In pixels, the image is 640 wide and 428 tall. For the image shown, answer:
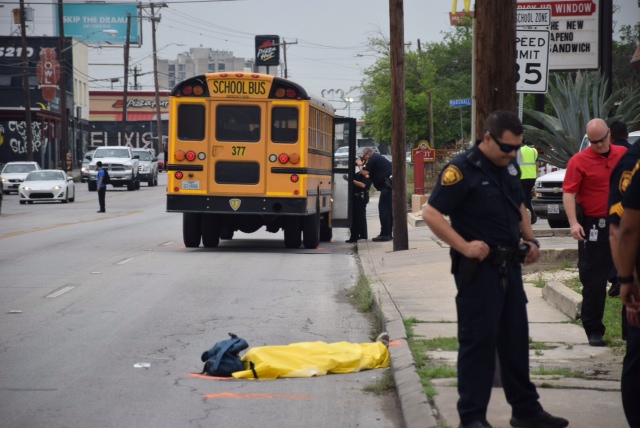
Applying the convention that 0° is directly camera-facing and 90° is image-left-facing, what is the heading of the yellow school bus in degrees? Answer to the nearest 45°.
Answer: approximately 180°

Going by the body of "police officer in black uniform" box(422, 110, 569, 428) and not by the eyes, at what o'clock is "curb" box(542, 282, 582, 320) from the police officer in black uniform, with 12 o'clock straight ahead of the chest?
The curb is roughly at 8 o'clock from the police officer in black uniform.

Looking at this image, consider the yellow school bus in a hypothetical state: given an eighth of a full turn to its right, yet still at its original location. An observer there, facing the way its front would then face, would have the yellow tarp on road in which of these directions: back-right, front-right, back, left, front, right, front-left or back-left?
back-right

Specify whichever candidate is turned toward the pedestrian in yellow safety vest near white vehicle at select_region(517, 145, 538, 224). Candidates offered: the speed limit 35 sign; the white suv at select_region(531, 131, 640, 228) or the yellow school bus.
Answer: the white suv

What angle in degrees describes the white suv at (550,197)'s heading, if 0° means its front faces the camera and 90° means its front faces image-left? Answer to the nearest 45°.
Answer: approximately 45°

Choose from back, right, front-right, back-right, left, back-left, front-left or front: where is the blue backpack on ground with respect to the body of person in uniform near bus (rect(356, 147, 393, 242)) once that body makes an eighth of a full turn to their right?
back-left

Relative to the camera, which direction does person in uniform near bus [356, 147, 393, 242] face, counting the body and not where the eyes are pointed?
to the viewer's left

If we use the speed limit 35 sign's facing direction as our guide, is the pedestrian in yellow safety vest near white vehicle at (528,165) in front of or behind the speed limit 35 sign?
behind

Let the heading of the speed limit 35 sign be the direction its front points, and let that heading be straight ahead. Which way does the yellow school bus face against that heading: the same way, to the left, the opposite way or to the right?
the opposite way
